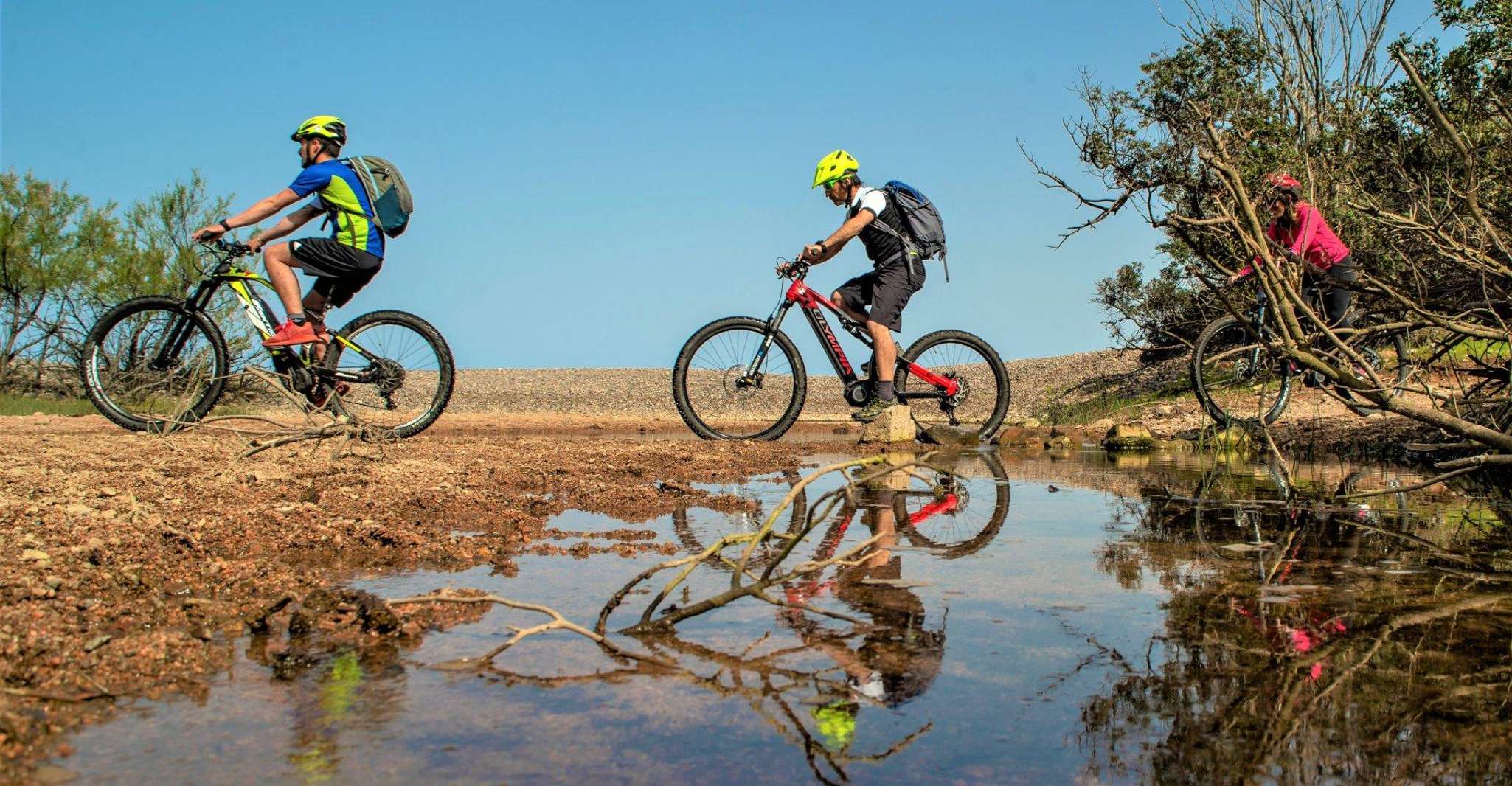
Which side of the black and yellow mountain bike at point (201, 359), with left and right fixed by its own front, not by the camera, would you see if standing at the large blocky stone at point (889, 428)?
back

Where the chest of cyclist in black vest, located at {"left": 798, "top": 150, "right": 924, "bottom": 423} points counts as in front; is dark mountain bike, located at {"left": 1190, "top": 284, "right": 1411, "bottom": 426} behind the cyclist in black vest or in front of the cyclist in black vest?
behind

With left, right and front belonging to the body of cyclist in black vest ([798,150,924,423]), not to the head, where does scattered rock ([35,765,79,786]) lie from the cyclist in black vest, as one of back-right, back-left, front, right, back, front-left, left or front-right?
left

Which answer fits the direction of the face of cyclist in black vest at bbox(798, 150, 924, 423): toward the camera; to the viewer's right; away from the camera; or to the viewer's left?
to the viewer's left

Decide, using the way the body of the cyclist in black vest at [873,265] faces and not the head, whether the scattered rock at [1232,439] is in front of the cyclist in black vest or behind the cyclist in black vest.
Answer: behind

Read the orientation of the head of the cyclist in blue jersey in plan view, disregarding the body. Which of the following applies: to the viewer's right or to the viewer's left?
to the viewer's left

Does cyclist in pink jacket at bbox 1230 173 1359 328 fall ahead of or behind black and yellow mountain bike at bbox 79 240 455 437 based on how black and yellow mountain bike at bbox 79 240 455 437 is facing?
behind

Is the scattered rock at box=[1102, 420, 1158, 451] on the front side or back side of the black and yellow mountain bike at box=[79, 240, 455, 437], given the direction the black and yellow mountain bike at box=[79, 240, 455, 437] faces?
on the back side

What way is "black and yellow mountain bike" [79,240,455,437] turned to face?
to the viewer's left

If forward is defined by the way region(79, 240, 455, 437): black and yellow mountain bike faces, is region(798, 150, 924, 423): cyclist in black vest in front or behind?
behind

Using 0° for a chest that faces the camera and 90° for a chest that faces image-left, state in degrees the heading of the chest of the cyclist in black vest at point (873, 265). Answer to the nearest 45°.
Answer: approximately 90°

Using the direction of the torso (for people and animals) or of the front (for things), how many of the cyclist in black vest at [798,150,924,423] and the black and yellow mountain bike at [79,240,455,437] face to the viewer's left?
2
